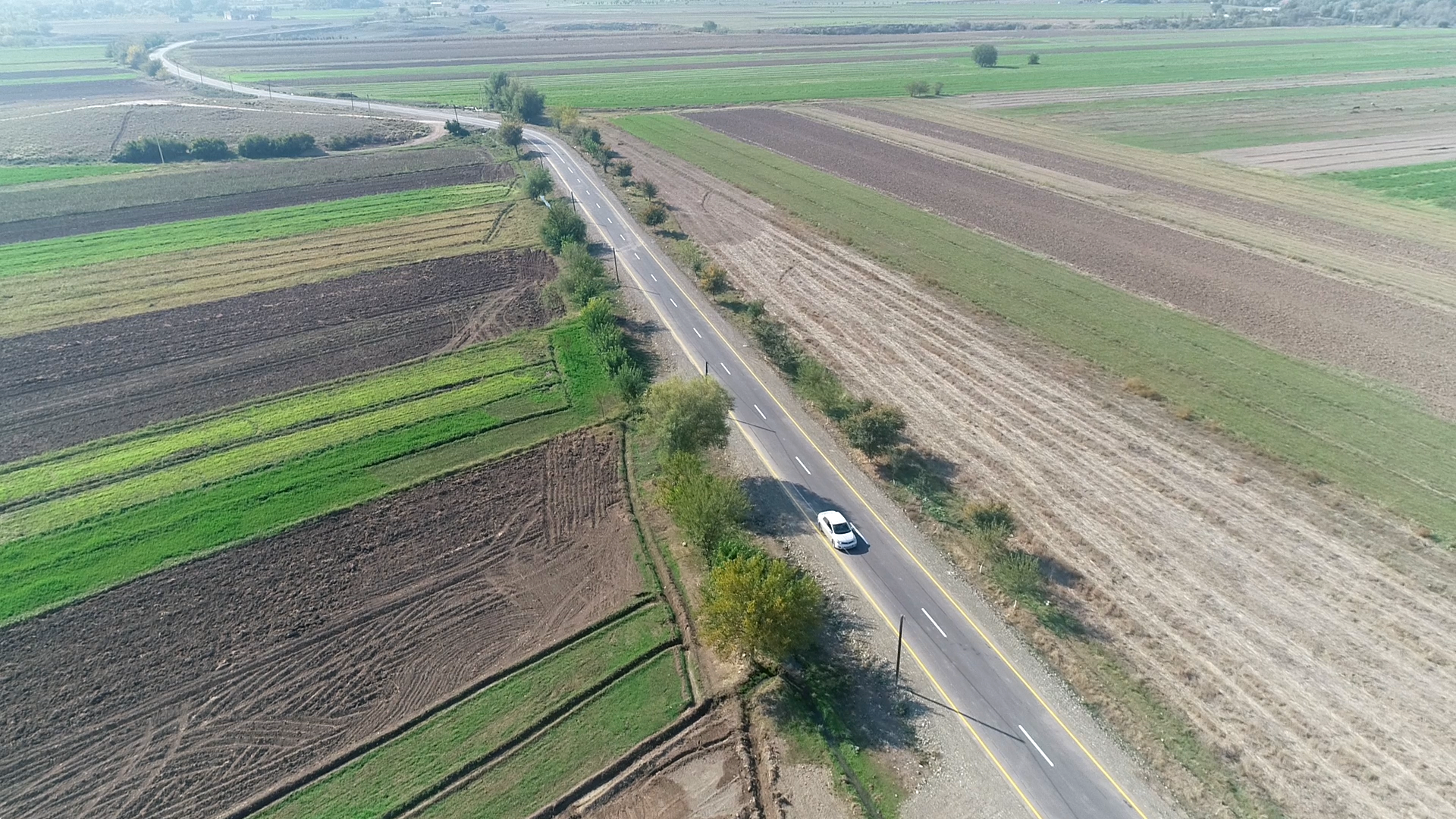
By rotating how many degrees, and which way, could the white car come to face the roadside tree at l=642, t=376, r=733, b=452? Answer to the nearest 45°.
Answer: approximately 180°

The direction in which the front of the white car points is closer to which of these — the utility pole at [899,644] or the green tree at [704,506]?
the utility pole

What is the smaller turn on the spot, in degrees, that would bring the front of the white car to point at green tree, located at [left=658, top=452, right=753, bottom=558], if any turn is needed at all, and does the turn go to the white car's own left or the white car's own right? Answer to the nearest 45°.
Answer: approximately 135° to the white car's own right

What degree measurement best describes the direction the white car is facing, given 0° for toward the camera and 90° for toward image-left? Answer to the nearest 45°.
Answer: approximately 315°

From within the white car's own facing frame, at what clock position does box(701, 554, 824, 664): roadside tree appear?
The roadside tree is roughly at 2 o'clock from the white car.

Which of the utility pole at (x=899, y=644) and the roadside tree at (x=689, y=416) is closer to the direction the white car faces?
the utility pole

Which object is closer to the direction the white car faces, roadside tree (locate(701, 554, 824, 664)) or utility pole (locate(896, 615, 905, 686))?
the utility pole

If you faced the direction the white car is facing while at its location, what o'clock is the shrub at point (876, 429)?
The shrub is roughly at 8 o'clock from the white car.
